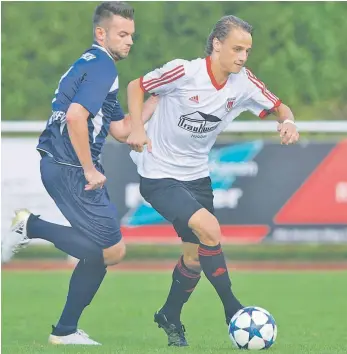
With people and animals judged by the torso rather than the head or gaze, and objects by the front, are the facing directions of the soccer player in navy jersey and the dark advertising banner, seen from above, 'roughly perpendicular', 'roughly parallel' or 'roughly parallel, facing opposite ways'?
roughly perpendicular

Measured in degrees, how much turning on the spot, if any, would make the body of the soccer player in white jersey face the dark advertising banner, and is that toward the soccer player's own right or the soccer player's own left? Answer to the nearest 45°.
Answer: approximately 135° to the soccer player's own left

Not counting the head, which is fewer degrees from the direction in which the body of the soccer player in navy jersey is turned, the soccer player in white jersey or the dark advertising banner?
the soccer player in white jersey

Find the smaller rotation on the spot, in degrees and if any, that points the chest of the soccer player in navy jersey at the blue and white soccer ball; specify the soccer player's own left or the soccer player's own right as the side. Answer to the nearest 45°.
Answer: approximately 45° to the soccer player's own right

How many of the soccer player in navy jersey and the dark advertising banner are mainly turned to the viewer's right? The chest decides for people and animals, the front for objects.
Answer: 1

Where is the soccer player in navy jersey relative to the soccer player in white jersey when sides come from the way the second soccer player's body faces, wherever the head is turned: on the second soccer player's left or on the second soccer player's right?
on the second soccer player's right

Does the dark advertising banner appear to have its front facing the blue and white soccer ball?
yes

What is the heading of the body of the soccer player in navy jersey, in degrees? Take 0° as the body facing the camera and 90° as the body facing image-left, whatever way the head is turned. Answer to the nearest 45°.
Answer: approximately 270°
